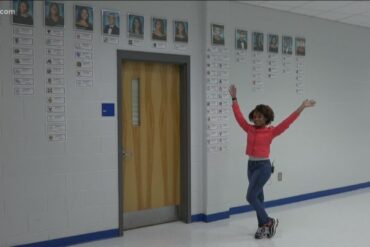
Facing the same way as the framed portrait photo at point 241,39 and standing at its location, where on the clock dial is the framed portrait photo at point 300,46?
the framed portrait photo at point 300,46 is roughly at 9 o'clock from the framed portrait photo at point 241,39.

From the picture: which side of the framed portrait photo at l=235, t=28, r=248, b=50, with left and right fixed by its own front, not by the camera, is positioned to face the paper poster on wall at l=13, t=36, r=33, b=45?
right

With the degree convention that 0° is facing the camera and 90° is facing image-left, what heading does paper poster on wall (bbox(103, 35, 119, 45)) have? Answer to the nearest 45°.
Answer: approximately 0°

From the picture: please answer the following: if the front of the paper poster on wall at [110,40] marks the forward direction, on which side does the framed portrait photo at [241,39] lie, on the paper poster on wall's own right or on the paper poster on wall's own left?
on the paper poster on wall's own left

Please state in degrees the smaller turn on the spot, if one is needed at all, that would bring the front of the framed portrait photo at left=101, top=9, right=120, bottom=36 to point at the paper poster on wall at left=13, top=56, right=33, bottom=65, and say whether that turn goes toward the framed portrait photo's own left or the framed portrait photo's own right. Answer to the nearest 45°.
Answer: approximately 90° to the framed portrait photo's own right

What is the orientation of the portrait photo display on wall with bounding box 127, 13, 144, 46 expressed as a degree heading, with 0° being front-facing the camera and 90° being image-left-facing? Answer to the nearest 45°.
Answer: approximately 315°

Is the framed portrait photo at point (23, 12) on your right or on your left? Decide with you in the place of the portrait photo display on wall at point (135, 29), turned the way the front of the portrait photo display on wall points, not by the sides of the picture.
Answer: on your right
